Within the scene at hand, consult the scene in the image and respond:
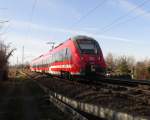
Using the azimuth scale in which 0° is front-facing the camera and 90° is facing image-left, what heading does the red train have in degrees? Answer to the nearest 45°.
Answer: approximately 315°
